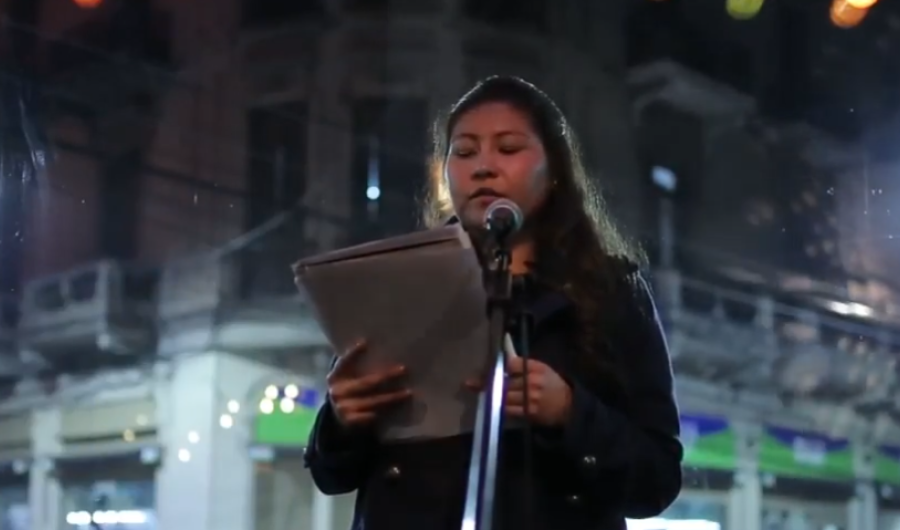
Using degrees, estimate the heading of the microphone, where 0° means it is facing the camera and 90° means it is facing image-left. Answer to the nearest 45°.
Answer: approximately 180°
